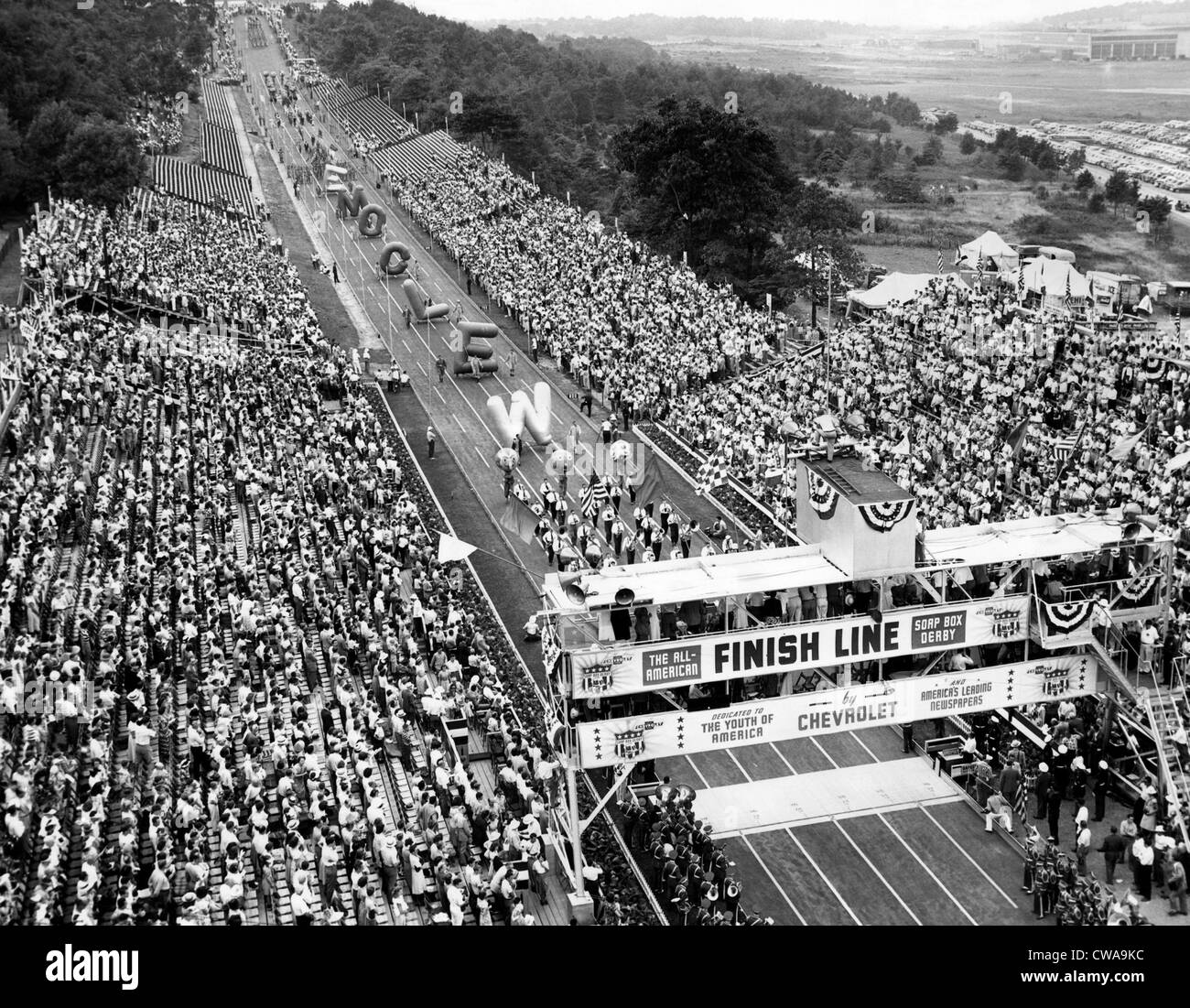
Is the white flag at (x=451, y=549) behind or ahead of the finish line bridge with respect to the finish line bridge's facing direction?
behind

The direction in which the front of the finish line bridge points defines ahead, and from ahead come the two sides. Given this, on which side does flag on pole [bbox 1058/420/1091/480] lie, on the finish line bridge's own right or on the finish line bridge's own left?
on the finish line bridge's own left

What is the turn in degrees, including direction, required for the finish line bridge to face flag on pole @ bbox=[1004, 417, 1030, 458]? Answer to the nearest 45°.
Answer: approximately 135° to its left

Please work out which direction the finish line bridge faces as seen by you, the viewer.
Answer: facing the viewer and to the right of the viewer
